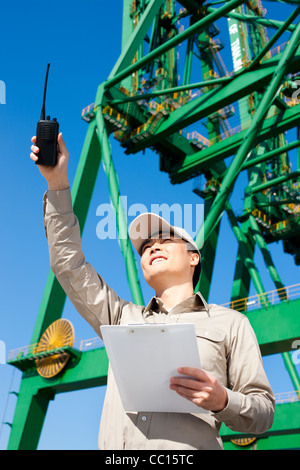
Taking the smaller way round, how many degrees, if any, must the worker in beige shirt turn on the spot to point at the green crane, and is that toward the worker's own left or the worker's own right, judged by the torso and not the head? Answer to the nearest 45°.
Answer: approximately 135° to the worker's own right

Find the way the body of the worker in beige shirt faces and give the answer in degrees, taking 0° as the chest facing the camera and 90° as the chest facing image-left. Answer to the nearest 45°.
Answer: approximately 45°

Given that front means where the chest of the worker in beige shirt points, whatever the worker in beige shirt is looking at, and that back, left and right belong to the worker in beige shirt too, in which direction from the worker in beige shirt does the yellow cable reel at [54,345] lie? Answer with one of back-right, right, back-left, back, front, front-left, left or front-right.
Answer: back-right
